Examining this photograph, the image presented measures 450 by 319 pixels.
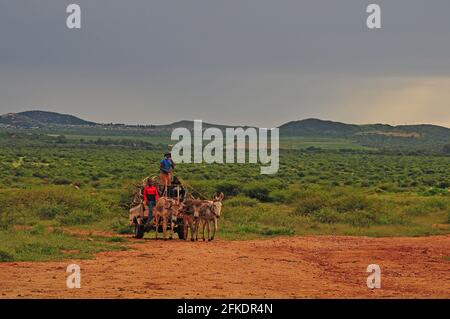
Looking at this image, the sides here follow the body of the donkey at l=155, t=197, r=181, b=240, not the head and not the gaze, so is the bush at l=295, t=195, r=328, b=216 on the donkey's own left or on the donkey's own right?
on the donkey's own left

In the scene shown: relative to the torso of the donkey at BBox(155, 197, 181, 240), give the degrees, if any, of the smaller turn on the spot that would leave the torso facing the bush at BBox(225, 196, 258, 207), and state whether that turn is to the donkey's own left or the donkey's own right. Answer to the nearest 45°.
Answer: approximately 135° to the donkey's own left

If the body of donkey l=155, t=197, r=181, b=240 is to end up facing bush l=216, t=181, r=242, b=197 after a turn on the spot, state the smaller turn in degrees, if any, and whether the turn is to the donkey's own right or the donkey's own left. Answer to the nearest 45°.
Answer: approximately 135° to the donkey's own left

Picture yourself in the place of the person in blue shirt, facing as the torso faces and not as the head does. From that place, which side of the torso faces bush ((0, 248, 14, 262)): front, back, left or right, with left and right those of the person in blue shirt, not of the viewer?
right

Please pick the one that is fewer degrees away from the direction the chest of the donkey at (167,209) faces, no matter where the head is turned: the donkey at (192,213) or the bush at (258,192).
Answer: the donkey

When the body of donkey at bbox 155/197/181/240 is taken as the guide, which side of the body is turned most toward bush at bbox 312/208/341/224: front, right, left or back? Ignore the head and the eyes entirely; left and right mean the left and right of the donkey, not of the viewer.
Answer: left

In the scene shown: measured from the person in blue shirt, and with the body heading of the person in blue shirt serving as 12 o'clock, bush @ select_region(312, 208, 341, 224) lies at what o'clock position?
The bush is roughly at 9 o'clock from the person in blue shirt.

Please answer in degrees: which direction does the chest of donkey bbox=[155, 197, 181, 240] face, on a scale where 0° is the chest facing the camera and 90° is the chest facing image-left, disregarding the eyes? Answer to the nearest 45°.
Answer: approximately 315°

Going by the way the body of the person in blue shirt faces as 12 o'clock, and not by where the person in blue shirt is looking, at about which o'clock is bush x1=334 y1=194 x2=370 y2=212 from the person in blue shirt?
The bush is roughly at 9 o'clock from the person in blue shirt.

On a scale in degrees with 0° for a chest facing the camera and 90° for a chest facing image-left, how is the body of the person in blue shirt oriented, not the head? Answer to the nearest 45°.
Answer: approximately 315°

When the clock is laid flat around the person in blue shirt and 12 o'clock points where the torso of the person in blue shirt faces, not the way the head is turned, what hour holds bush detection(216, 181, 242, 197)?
The bush is roughly at 8 o'clock from the person in blue shirt.
